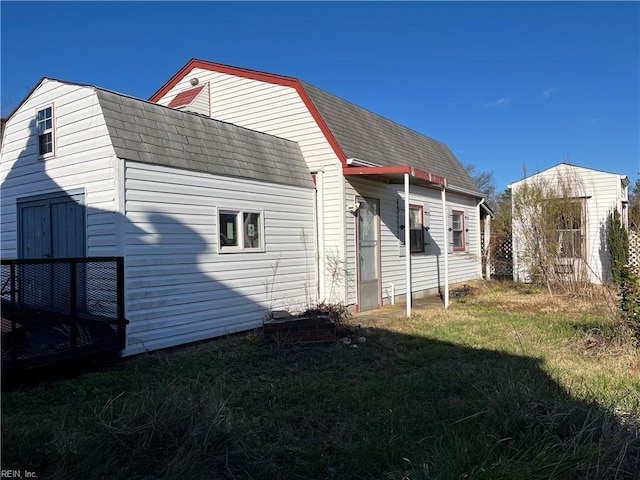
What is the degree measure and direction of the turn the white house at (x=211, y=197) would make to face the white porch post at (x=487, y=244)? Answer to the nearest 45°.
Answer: approximately 90° to its left

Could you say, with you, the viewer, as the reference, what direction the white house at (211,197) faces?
facing the viewer and to the right of the viewer

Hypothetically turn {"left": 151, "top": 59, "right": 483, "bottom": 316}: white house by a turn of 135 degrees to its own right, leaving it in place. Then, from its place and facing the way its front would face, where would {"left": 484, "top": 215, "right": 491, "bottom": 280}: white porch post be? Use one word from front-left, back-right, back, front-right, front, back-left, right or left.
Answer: back-right
